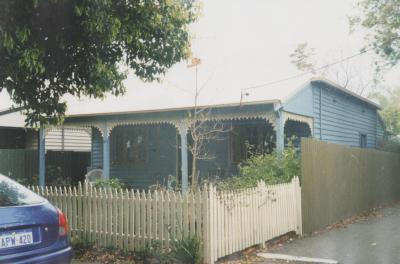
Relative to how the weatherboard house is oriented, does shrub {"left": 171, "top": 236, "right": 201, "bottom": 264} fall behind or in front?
in front

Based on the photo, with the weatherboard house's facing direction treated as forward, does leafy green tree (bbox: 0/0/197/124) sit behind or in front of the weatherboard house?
in front

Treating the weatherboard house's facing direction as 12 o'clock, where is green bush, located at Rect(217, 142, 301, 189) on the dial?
The green bush is roughly at 10 o'clock from the weatherboard house.

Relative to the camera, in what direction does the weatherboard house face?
facing the viewer and to the left of the viewer

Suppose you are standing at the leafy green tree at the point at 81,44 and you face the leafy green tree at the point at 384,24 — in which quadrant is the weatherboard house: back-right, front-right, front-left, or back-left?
front-left

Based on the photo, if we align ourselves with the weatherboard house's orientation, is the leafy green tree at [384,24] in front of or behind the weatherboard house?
behind

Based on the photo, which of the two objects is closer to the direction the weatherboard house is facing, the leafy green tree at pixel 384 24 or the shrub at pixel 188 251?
the shrub

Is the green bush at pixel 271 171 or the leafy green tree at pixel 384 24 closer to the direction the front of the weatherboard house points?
the green bush
